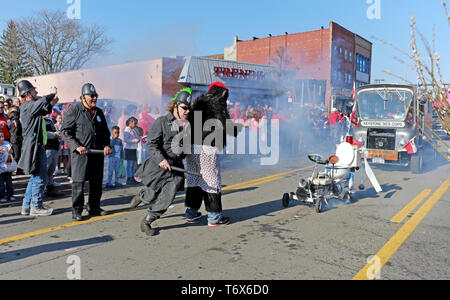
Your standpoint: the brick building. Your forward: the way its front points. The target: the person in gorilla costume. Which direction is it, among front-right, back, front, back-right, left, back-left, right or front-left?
front-right

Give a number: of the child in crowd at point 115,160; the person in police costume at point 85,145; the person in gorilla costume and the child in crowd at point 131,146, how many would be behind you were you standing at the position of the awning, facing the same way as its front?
0

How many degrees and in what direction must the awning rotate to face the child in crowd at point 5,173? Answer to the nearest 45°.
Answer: approximately 45° to its right

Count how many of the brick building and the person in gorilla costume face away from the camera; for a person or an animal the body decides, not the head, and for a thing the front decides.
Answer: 0

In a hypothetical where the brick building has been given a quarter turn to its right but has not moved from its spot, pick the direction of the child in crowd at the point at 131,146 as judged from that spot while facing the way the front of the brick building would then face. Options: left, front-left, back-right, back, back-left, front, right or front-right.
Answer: front-left

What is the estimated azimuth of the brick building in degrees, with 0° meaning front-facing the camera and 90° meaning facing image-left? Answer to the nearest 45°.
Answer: approximately 315°

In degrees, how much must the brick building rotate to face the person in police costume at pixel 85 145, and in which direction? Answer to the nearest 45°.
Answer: approximately 45° to its right

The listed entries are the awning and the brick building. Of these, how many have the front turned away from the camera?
0

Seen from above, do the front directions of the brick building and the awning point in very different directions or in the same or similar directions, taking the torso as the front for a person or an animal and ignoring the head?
same or similar directions

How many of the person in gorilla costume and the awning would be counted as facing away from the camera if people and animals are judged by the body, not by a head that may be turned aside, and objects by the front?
0

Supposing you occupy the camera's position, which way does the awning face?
facing the viewer and to the right of the viewer

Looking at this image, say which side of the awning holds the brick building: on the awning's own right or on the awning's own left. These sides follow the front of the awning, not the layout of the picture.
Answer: on the awning's own left

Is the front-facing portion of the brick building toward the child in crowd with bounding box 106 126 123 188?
no

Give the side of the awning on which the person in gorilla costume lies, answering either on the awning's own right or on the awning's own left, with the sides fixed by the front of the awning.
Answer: on the awning's own right
